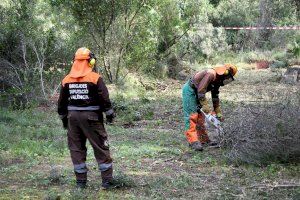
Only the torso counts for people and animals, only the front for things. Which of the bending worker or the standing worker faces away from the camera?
the standing worker

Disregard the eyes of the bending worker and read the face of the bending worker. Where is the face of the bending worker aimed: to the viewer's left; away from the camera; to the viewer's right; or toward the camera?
to the viewer's right

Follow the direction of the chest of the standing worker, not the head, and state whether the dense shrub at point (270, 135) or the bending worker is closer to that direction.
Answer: the bending worker

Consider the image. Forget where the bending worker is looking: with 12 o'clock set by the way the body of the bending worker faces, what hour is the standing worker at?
The standing worker is roughly at 4 o'clock from the bending worker.

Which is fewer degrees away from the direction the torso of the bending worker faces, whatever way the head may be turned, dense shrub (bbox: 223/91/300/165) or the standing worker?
the dense shrub

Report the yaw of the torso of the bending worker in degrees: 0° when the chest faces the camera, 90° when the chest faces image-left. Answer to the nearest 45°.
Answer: approximately 270°

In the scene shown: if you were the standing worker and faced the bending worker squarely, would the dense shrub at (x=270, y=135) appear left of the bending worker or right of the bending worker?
right

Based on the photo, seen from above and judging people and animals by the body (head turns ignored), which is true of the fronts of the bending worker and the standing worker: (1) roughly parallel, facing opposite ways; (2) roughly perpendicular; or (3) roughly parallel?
roughly perpendicular

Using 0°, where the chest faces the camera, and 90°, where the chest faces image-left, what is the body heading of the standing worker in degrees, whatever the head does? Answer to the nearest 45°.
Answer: approximately 180°

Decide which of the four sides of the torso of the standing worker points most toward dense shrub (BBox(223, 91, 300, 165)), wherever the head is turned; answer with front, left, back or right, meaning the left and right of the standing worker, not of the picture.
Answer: right

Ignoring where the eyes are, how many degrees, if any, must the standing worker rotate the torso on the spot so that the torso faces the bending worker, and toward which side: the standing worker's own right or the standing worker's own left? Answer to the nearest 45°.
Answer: approximately 45° to the standing worker's own right

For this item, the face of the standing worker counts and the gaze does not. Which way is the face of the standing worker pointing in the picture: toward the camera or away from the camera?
away from the camera

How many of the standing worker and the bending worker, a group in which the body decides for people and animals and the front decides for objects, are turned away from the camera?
1
